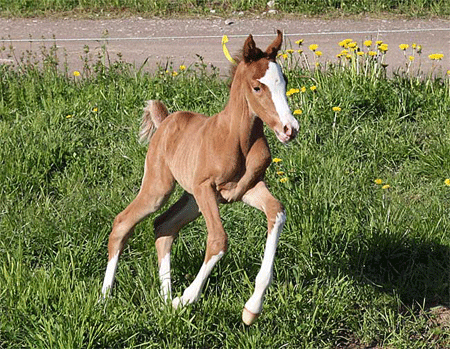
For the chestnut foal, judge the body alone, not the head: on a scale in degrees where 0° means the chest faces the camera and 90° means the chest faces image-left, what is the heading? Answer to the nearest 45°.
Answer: approximately 315°
